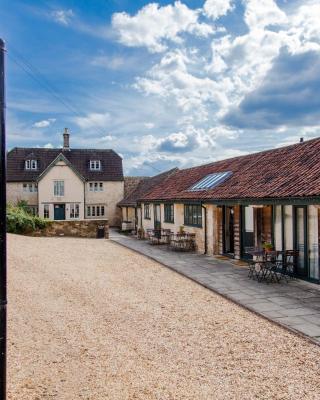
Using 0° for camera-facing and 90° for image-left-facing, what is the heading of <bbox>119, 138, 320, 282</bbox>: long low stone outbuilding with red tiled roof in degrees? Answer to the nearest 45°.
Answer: approximately 45°

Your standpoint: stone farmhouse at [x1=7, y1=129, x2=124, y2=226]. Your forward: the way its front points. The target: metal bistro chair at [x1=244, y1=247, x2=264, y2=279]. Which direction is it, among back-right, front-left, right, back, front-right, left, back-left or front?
front

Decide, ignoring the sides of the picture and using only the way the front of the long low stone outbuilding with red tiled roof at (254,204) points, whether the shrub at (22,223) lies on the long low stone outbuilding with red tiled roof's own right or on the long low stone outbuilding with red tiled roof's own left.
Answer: on the long low stone outbuilding with red tiled roof's own right

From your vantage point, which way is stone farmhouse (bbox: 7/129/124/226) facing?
toward the camera

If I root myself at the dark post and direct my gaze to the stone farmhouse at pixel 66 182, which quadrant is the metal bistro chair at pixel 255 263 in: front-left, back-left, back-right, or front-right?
front-right

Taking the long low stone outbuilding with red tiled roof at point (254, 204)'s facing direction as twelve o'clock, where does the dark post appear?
The dark post is roughly at 11 o'clock from the long low stone outbuilding with red tiled roof.

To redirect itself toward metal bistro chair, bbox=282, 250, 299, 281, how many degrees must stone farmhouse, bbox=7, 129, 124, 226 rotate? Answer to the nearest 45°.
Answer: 0° — it already faces it

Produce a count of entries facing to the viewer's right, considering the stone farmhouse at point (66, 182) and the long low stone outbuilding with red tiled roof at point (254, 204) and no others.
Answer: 0

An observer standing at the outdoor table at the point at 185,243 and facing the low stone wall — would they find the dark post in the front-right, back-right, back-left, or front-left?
back-left

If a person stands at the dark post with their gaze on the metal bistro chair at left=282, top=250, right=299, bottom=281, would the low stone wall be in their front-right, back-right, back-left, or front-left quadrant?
front-left

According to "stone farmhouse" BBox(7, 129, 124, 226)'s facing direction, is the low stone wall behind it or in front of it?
in front
